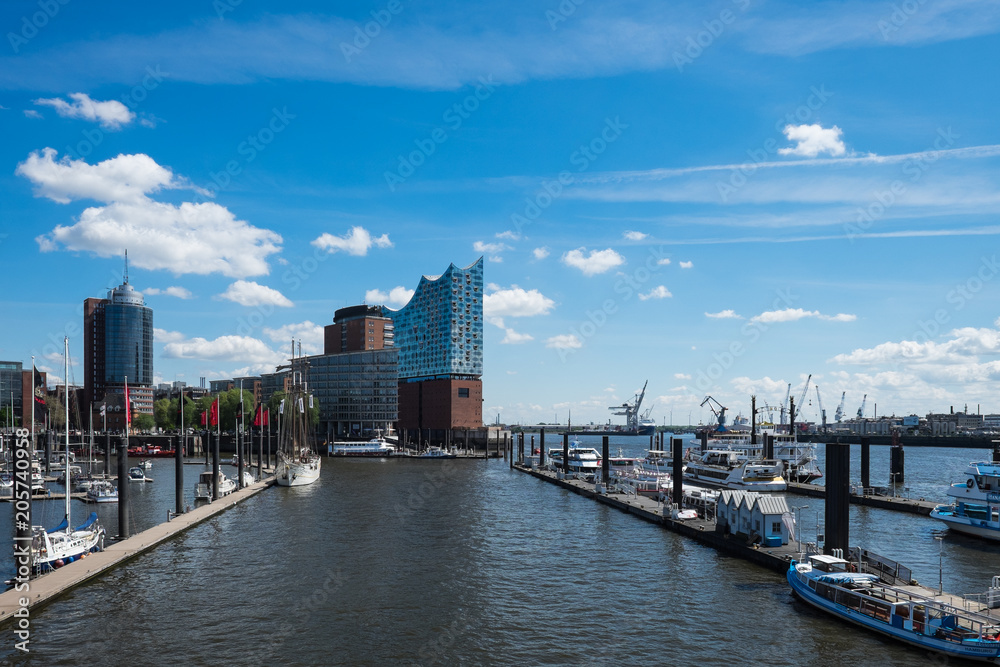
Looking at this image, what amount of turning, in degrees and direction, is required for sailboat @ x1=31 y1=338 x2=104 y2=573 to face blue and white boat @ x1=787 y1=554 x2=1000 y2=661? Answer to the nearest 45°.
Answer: approximately 90° to its right

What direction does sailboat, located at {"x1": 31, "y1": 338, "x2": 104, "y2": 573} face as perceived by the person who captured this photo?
facing away from the viewer and to the right of the viewer

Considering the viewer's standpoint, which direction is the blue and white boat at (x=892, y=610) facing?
facing away from the viewer and to the left of the viewer

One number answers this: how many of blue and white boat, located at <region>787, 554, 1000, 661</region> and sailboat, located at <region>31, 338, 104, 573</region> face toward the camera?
0

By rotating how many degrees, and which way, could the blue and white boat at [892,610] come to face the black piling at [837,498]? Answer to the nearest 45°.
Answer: approximately 45° to its right
